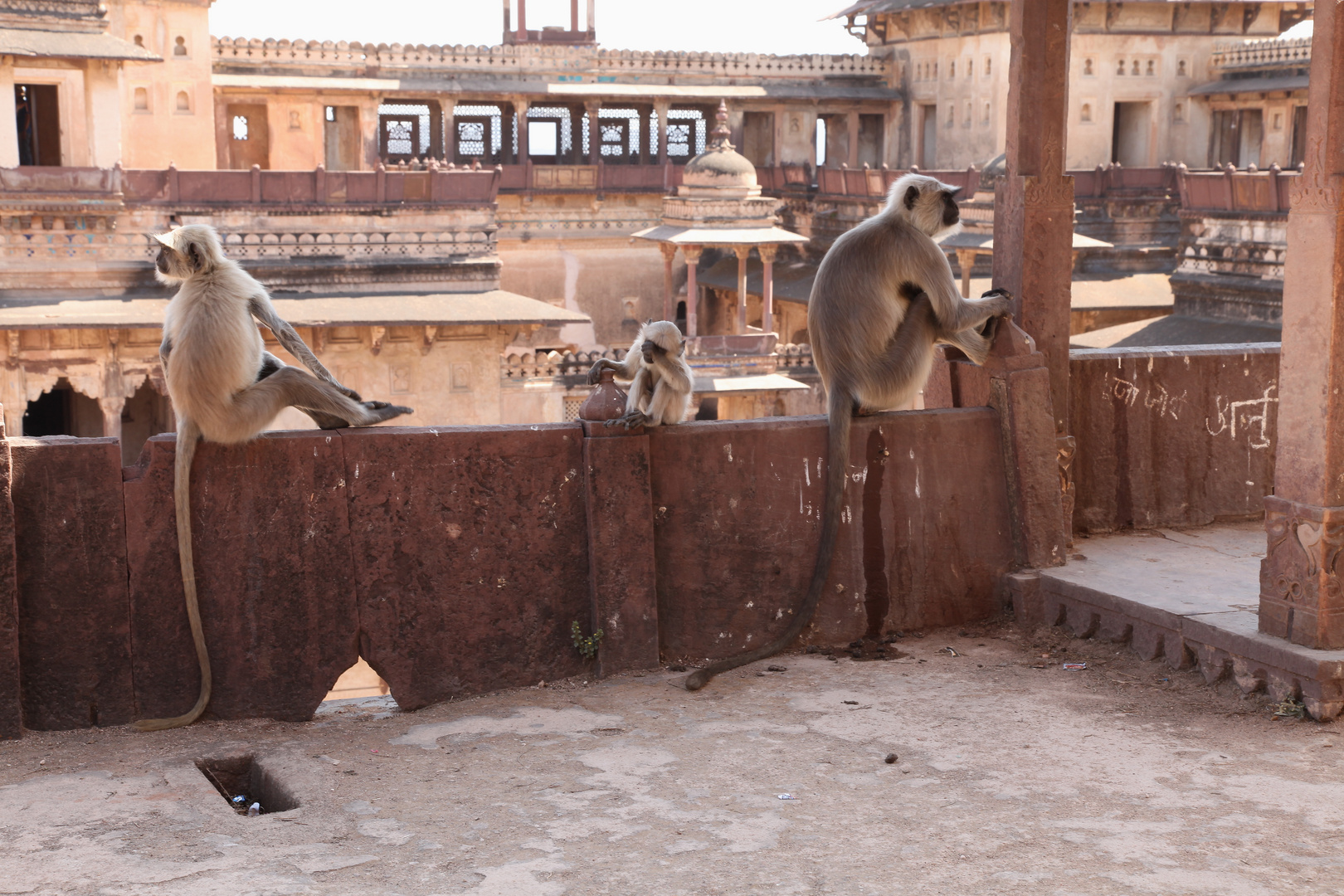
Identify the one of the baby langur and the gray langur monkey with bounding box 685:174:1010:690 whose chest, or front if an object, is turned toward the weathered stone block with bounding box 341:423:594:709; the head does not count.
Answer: the baby langur

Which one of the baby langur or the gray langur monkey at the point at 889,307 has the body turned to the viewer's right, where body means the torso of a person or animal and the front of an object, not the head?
the gray langur monkey

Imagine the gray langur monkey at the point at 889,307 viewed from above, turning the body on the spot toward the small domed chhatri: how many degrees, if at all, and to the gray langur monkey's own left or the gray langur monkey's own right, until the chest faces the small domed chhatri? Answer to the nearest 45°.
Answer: approximately 90° to the gray langur monkey's own left

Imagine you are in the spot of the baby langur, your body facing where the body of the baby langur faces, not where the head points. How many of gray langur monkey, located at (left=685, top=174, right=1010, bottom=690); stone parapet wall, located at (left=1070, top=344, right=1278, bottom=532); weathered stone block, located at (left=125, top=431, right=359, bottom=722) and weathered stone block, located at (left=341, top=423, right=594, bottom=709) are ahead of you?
2

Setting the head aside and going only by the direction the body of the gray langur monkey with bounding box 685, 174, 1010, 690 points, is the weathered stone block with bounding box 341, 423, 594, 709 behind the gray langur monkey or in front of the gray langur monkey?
behind

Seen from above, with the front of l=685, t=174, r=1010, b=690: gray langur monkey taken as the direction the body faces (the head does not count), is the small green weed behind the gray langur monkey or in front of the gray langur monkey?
behind

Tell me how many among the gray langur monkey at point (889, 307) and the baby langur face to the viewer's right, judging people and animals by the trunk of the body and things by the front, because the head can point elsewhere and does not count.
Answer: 1

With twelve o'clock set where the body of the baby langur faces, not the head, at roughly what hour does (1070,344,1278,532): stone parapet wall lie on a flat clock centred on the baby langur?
The stone parapet wall is roughly at 7 o'clock from the baby langur.

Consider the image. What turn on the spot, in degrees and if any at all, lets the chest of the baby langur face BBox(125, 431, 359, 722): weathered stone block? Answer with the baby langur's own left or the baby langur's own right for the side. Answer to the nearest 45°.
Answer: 0° — it already faces it

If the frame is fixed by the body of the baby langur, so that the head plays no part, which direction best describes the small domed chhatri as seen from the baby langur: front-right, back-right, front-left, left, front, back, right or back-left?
back-right

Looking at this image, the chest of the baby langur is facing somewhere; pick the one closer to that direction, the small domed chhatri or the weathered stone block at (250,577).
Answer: the weathered stone block

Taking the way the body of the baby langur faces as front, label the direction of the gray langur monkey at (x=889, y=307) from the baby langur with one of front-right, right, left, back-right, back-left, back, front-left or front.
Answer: back-left

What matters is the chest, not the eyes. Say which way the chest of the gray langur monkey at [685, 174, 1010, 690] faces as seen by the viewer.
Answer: to the viewer's right
